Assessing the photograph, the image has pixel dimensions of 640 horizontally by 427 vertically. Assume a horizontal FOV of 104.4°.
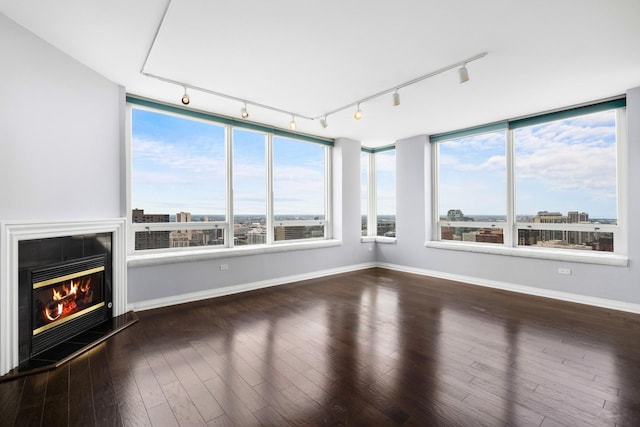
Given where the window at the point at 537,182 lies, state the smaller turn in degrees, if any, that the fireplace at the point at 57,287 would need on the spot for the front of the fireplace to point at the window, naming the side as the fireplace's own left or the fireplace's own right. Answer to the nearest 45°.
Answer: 0° — it already faces it

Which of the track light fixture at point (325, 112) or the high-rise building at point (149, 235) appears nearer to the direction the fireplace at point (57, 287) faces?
the track light fixture

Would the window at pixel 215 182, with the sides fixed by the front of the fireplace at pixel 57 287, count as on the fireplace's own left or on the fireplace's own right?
on the fireplace's own left

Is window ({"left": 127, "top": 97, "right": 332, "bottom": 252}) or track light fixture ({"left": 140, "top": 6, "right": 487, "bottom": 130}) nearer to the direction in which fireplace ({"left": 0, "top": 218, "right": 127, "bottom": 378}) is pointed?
the track light fixture

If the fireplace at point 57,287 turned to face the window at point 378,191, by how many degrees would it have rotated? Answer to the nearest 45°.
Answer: approximately 45° to its left

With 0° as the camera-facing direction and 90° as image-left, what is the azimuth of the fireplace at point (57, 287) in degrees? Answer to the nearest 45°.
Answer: approximately 315°

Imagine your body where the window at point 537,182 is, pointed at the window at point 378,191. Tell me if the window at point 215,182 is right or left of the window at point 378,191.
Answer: left
